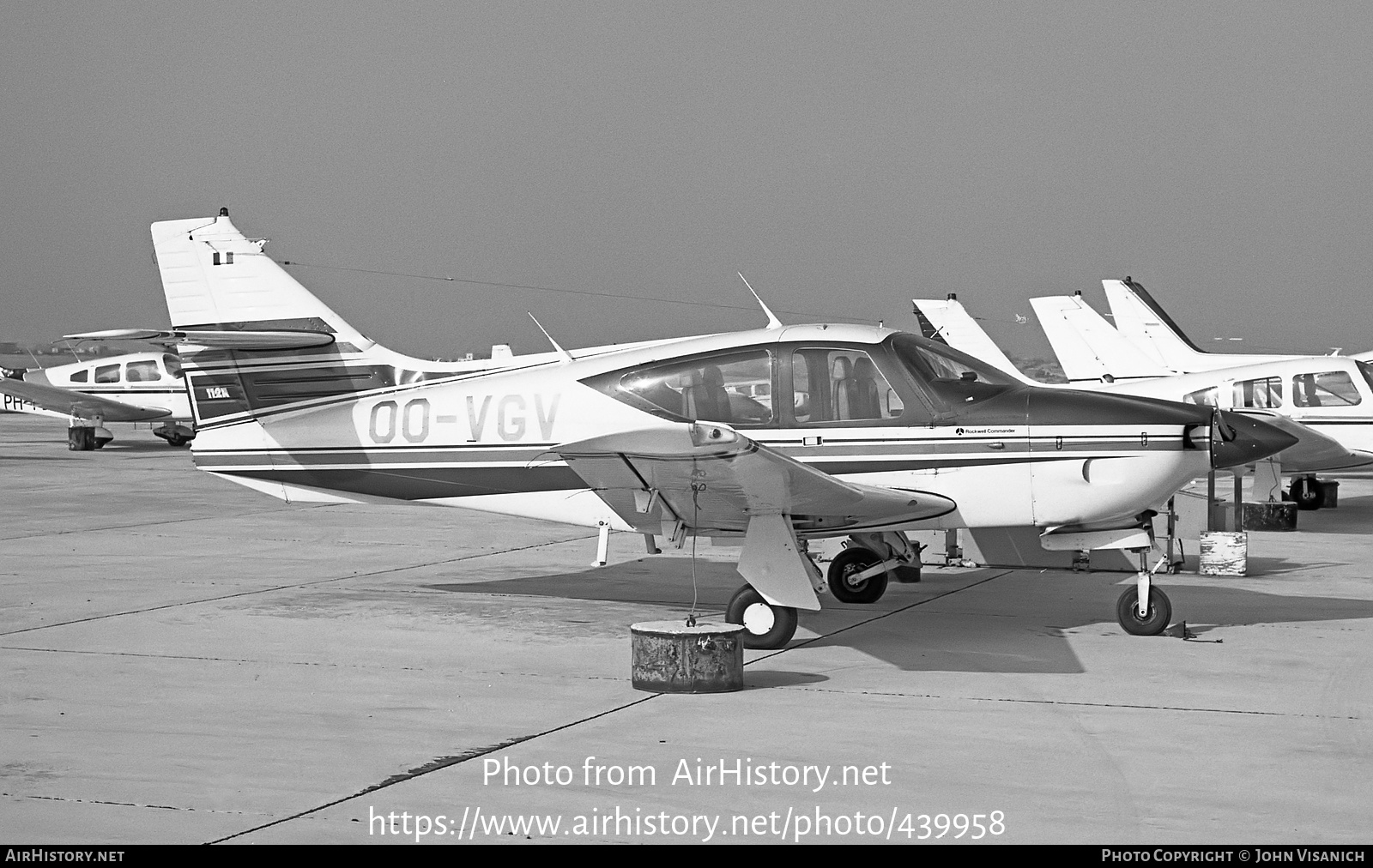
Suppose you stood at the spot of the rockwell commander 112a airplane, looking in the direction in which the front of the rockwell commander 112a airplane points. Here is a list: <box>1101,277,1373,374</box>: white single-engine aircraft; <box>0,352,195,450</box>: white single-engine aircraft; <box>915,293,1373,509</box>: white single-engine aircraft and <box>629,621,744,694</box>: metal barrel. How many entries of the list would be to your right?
1

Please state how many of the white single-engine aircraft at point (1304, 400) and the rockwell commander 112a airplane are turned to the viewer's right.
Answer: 2

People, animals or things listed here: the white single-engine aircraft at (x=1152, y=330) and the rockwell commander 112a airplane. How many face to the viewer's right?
2

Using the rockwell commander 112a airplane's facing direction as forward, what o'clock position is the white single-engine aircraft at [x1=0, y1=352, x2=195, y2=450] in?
The white single-engine aircraft is roughly at 8 o'clock from the rockwell commander 112a airplane.

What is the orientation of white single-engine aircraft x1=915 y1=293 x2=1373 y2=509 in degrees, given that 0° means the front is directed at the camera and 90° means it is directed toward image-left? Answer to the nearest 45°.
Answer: approximately 270°

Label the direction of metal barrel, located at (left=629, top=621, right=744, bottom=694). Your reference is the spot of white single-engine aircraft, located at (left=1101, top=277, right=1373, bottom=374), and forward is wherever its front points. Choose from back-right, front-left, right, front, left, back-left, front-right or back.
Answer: right

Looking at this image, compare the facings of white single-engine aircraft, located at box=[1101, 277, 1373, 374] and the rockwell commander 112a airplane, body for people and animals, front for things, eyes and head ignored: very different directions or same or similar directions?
same or similar directions

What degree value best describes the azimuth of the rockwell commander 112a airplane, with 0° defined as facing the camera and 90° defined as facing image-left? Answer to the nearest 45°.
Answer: approximately 270°

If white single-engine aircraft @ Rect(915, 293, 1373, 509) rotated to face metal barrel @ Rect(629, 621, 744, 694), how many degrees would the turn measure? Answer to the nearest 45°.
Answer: approximately 90° to its right

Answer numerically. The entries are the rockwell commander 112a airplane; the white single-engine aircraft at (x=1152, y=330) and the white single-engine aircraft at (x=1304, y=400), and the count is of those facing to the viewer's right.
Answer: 3

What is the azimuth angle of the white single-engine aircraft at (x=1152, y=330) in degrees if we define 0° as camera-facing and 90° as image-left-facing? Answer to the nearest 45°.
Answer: approximately 270°

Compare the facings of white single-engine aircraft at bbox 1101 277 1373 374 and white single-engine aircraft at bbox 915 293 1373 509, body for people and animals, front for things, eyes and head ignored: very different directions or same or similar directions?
same or similar directions

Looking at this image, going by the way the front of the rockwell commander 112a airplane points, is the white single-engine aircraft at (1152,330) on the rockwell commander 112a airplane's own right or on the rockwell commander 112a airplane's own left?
on the rockwell commander 112a airplane's own left
